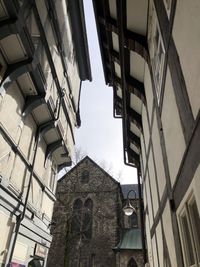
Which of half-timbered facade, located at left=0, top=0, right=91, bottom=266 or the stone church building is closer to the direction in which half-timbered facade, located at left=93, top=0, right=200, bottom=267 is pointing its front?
the half-timbered facade

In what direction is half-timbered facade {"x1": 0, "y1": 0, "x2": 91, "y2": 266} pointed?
to the viewer's right

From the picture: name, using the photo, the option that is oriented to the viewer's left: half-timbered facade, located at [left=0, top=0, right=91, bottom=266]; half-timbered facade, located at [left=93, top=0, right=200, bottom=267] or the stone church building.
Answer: half-timbered facade, located at [left=93, top=0, right=200, bottom=267]

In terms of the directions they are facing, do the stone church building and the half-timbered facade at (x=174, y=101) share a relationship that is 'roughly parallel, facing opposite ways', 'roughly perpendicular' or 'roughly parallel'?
roughly perpendicular

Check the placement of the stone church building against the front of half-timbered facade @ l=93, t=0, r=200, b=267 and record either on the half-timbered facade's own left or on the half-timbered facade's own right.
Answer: on the half-timbered facade's own right

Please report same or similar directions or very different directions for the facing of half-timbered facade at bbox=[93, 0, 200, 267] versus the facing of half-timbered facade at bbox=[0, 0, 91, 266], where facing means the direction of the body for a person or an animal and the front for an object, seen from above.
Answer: very different directions

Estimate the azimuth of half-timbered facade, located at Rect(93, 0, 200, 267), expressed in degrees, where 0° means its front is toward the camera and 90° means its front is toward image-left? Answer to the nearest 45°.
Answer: approximately 90°

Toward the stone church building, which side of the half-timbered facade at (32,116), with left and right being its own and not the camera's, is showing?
left

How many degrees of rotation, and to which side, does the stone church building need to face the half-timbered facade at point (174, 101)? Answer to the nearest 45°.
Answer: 0° — it already faces it
